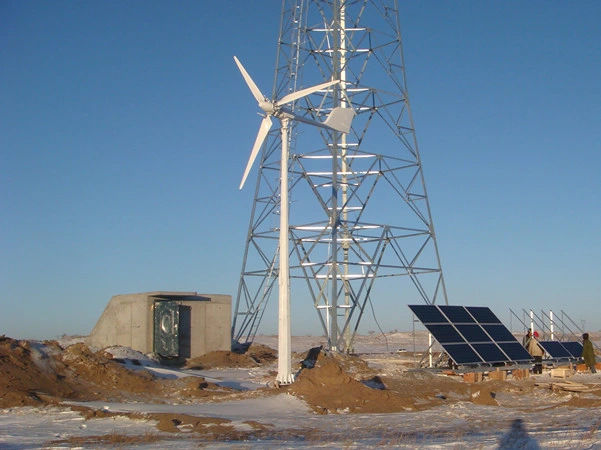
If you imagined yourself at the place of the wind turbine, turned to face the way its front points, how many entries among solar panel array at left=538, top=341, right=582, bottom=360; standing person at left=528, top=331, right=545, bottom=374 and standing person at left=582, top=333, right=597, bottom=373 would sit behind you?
3

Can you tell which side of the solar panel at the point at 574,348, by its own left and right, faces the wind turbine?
right

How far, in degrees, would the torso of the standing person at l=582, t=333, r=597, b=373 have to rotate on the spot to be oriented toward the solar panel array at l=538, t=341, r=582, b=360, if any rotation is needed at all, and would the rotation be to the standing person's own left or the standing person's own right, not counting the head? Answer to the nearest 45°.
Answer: approximately 45° to the standing person's own right

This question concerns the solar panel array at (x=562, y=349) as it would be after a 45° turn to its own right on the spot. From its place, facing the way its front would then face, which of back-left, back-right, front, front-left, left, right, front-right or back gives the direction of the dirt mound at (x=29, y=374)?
front-right

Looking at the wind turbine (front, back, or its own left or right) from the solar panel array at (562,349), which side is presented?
back

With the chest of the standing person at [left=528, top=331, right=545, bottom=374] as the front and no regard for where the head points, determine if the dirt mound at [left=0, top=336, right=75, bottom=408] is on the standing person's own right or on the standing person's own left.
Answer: on the standing person's own right

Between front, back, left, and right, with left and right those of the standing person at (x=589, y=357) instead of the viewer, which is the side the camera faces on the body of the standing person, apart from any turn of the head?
left

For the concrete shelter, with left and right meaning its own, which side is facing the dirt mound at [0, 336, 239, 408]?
front

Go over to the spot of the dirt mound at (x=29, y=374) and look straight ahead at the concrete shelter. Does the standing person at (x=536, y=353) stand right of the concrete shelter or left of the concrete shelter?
right

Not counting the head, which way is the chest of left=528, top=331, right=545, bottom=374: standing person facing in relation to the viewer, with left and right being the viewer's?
facing to the right of the viewer
